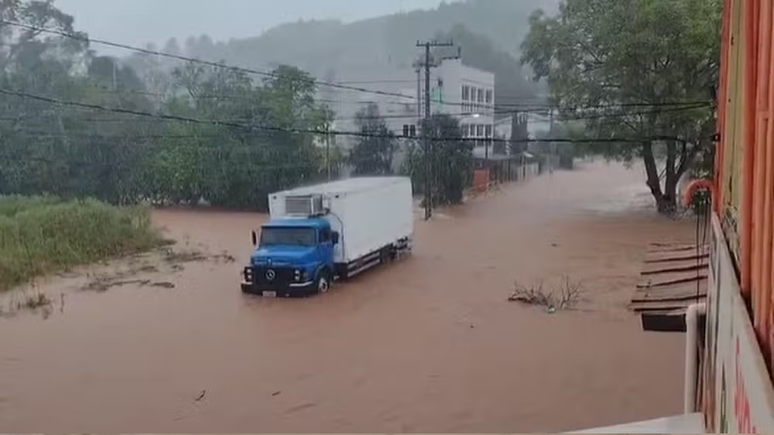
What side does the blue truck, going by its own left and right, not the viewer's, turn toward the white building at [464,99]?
back

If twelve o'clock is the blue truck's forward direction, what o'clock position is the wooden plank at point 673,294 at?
The wooden plank is roughly at 10 o'clock from the blue truck.

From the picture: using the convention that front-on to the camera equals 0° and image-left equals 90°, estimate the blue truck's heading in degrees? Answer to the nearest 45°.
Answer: approximately 45°

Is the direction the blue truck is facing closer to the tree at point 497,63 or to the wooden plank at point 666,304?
the wooden plank

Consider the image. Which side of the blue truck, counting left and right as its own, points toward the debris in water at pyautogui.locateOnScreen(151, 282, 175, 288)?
right

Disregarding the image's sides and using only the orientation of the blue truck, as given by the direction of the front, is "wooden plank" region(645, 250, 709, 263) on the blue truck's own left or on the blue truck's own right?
on the blue truck's own left

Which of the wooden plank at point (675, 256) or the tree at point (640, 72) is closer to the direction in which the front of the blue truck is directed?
the wooden plank

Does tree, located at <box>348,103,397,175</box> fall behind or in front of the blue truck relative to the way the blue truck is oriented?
behind

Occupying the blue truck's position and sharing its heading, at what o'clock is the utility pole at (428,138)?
The utility pole is roughly at 5 o'clock from the blue truck.
